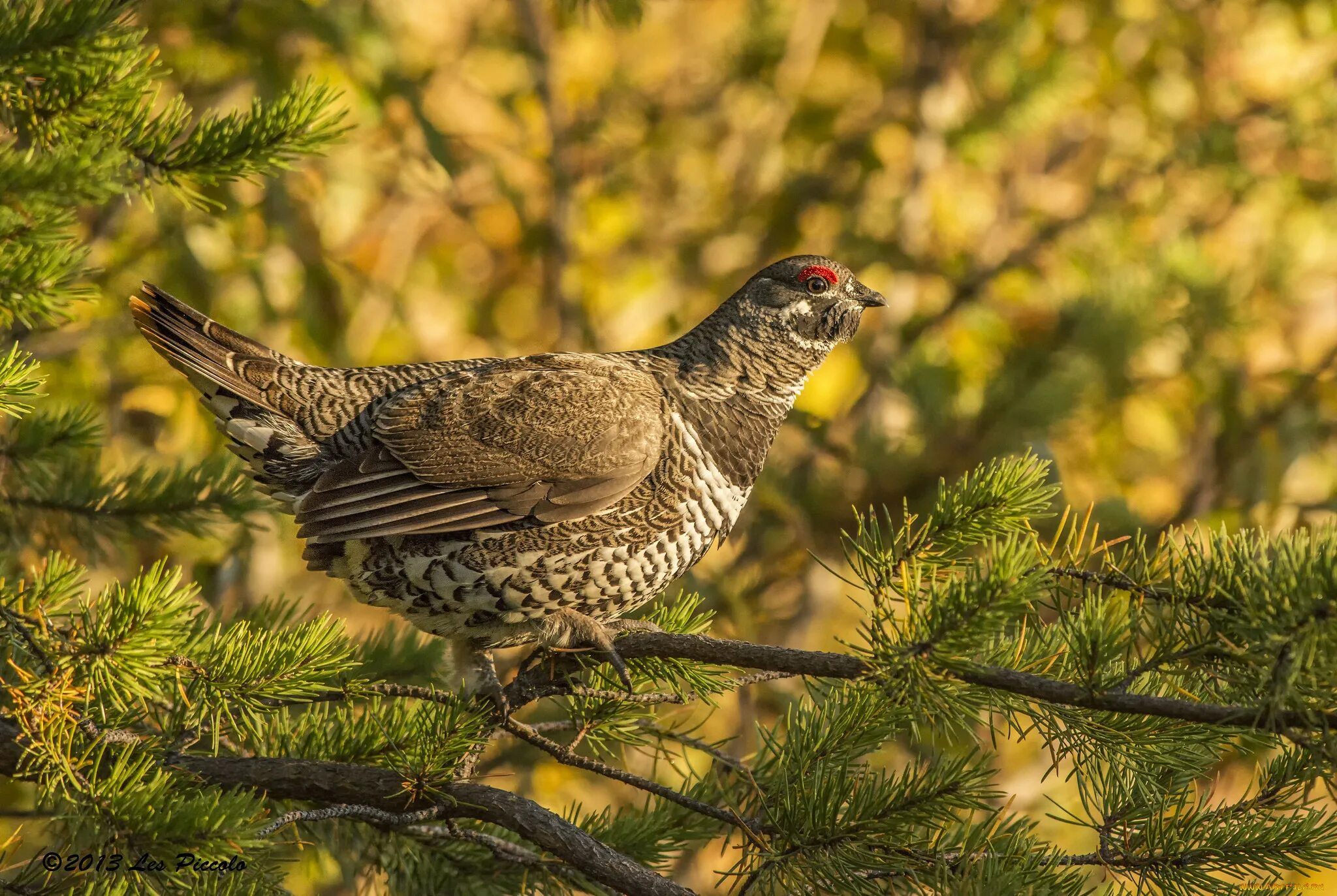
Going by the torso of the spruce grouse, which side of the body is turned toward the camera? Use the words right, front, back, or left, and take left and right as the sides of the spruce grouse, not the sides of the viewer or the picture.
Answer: right
